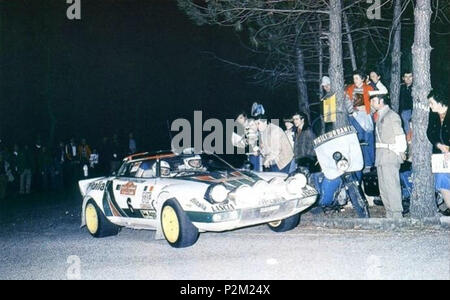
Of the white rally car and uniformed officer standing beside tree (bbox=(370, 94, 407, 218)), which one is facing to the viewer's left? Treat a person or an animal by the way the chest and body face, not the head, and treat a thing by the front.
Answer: the uniformed officer standing beside tree

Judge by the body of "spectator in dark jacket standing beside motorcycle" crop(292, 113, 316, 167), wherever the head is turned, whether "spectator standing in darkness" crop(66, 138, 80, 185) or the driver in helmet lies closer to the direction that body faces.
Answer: the driver in helmet

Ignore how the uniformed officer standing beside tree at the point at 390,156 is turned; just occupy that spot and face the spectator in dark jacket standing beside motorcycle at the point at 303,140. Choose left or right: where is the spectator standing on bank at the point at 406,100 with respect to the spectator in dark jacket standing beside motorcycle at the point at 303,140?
right

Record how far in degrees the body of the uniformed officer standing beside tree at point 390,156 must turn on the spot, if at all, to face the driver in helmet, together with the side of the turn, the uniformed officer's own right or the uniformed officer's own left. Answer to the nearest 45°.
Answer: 0° — they already face them

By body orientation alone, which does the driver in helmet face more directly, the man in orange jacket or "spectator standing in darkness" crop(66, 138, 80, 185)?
the man in orange jacket

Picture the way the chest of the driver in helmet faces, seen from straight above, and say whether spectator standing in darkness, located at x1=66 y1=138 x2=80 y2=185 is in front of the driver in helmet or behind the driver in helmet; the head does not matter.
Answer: behind

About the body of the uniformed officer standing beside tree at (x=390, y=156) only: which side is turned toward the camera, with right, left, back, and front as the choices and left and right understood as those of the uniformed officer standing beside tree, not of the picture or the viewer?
left

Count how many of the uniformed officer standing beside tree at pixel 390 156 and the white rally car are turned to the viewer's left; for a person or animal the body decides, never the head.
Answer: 1

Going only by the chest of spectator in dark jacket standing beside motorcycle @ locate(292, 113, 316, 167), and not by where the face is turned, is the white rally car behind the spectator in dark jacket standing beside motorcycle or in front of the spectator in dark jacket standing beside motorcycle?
in front

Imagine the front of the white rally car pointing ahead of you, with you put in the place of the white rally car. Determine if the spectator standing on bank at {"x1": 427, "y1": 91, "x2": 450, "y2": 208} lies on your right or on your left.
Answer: on your left

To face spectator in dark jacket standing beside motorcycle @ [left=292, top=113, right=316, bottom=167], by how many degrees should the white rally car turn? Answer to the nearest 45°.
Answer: approximately 90° to its left

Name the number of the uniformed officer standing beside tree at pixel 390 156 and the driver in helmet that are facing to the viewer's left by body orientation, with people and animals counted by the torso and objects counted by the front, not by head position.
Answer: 1

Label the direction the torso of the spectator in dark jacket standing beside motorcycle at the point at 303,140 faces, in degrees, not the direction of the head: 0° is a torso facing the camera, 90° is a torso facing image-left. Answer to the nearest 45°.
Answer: approximately 45°

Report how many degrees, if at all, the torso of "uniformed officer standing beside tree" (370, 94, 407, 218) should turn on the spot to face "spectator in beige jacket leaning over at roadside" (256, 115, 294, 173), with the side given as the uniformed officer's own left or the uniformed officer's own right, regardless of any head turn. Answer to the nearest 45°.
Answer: approximately 45° to the uniformed officer's own right

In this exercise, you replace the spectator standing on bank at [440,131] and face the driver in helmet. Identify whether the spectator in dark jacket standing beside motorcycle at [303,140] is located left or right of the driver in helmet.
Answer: right

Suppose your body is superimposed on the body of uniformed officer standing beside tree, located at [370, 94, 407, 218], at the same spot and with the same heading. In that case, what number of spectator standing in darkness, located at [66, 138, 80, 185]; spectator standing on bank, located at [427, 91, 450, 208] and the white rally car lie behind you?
1

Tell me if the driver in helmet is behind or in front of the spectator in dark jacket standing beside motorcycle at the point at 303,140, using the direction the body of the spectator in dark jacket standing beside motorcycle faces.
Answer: in front

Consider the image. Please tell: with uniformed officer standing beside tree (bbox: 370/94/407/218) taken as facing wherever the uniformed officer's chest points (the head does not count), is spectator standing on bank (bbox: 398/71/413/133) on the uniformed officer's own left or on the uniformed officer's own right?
on the uniformed officer's own right
